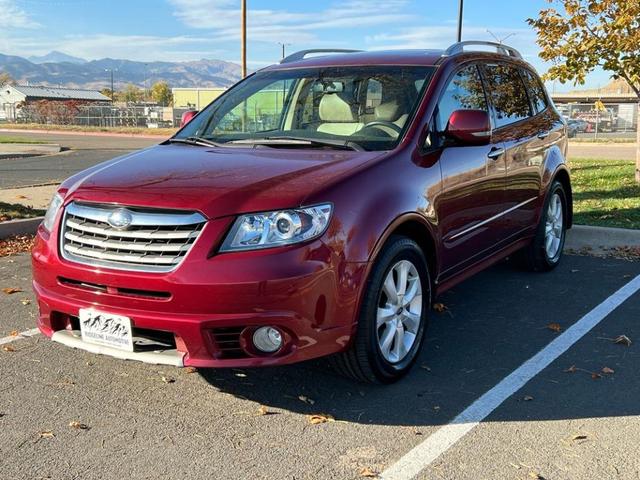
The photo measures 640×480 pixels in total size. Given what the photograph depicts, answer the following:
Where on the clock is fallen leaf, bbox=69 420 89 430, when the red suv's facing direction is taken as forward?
The fallen leaf is roughly at 1 o'clock from the red suv.

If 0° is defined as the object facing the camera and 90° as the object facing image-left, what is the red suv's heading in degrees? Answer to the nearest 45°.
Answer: approximately 45°

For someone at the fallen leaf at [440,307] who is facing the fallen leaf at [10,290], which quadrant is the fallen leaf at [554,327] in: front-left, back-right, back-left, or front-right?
back-left

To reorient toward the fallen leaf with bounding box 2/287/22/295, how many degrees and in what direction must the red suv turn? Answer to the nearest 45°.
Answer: approximately 90° to its right

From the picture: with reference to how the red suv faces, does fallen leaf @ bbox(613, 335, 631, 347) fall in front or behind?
behind

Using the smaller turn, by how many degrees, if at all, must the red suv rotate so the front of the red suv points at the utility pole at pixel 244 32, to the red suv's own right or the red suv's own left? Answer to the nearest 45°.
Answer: approximately 135° to the red suv's own right

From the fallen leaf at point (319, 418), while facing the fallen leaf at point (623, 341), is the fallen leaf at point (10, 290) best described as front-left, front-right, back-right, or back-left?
back-left
